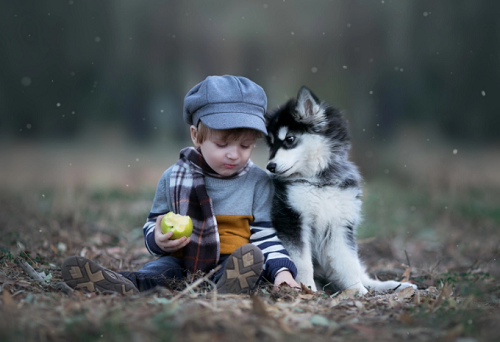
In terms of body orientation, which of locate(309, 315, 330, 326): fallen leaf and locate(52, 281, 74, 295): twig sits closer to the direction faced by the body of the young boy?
the fallen leaf

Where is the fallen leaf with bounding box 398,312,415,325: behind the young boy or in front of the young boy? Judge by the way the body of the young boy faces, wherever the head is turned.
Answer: in front

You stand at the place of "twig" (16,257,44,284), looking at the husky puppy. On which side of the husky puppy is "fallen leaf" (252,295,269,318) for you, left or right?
right

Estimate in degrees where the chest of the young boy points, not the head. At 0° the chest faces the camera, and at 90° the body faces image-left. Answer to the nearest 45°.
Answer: approximately 0°

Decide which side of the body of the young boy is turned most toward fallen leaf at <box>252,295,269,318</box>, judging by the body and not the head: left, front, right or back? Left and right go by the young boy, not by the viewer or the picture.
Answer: front

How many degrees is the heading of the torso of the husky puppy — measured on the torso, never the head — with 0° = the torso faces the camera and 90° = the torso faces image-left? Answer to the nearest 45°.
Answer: approximately 0°

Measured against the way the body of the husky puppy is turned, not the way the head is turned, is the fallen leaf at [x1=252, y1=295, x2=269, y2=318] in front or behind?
in front

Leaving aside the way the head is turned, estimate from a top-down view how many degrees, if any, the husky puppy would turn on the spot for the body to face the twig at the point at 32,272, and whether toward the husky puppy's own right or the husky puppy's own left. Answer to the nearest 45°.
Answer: approximately 45° to the husky puppy's own right

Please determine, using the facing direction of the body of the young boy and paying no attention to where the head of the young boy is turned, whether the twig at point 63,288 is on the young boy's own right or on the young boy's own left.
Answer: on the young boy's own right

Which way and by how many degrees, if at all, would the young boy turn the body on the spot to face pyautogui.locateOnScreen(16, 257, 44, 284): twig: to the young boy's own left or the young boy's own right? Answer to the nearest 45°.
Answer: approximately 90° to the young boy's own right
